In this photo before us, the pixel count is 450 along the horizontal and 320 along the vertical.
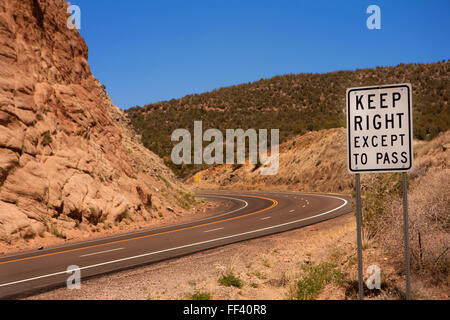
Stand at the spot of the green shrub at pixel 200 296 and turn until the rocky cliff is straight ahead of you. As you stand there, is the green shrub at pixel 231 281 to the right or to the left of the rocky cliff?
right

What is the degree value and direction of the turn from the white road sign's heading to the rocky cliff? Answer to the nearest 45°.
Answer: approximately 135° to its right

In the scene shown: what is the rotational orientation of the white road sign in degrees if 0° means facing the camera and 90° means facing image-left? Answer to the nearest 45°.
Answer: approximately 0°

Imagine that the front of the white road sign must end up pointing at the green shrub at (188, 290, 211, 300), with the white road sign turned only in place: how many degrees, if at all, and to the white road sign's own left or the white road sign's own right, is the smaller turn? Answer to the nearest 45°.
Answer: approximately 90° to the white road sign's own right

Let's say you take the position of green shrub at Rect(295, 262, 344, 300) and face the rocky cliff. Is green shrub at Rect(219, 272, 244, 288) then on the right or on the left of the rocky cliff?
left

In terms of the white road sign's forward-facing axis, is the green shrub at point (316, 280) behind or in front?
behind

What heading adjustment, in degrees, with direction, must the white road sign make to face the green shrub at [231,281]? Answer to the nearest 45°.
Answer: approximately 135° to its right
